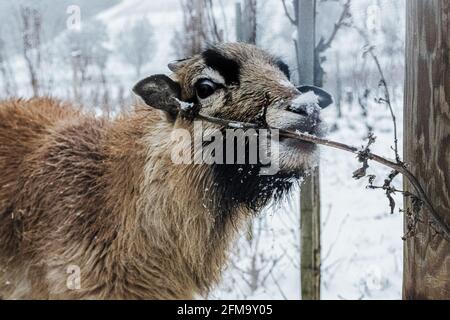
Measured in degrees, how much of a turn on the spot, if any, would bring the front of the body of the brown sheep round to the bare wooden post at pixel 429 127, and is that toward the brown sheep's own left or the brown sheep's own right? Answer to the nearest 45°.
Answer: approximately 45° to the brown sheep's own right

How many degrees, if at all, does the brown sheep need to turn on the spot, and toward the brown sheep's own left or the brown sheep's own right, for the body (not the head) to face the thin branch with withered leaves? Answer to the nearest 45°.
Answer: approximately 45° to the brown sheep's own right

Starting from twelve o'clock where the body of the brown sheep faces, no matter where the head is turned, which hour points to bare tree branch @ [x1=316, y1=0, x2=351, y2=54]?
The bare tree branch is roughly at 12 o'clock from the brown sheep.

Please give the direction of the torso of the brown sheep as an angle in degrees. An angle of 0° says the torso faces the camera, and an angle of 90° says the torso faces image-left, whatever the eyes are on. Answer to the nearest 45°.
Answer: approximately 270°

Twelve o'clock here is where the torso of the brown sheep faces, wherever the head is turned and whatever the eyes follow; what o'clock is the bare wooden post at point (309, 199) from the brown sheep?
The bare wooden post is roughly at 11 o'clock from the brown sheep.
